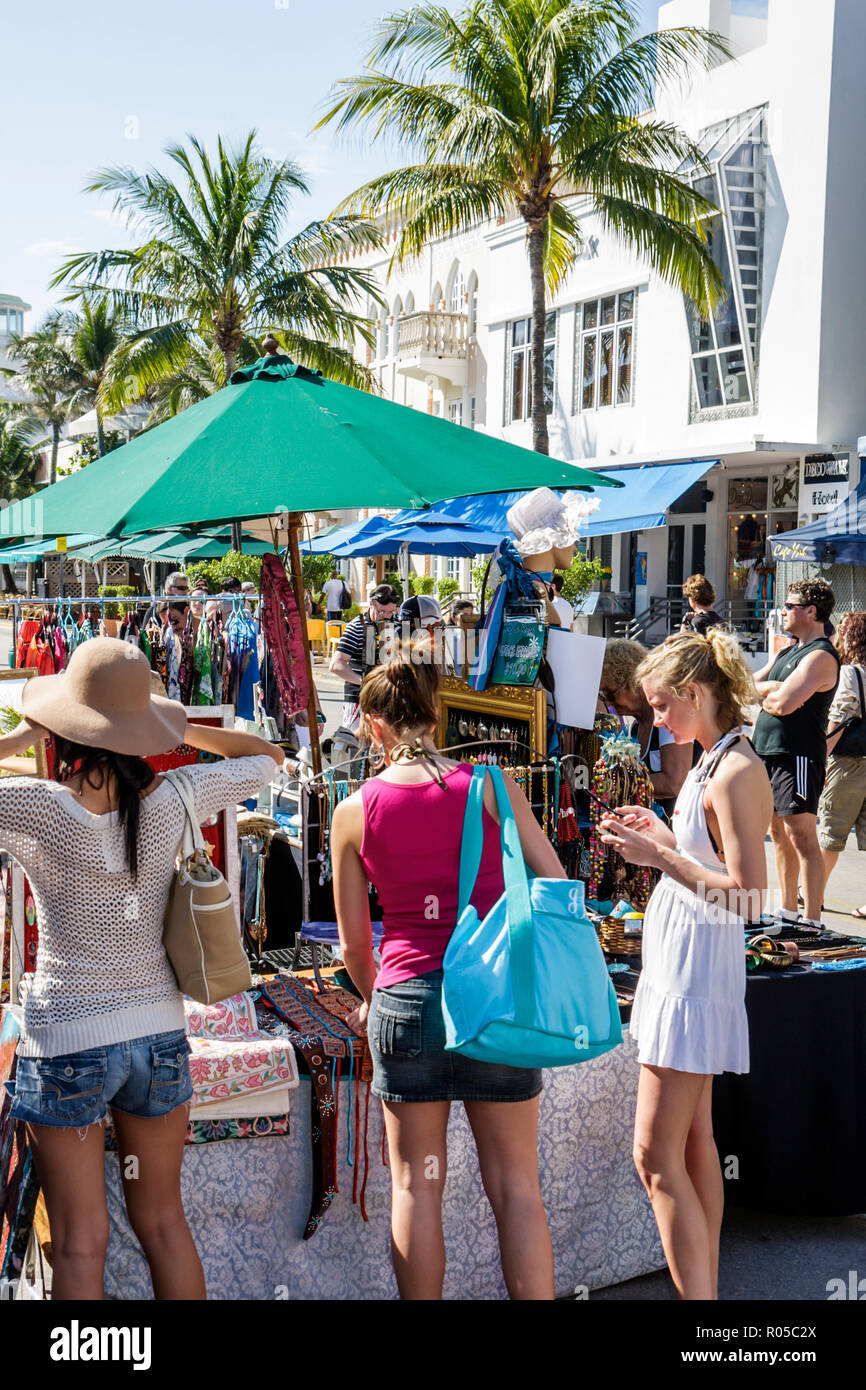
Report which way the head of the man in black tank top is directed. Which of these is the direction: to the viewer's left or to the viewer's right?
to the viewer's left

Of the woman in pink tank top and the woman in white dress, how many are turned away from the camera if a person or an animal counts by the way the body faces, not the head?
1

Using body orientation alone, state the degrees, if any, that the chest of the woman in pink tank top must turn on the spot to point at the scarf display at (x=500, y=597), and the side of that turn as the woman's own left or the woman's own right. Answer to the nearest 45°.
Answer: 0° — they already face it

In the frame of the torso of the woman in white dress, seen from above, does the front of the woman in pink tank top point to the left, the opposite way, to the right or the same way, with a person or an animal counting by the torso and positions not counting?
to the right

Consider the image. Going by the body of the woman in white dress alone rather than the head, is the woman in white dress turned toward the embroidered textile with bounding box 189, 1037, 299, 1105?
yes

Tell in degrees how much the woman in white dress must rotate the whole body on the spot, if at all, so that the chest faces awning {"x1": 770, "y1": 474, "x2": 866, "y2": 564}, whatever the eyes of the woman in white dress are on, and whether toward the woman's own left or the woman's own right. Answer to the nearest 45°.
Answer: approximately 90° to the woman's own right

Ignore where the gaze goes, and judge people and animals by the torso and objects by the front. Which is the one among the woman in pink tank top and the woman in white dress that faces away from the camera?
the woman in pink tank top

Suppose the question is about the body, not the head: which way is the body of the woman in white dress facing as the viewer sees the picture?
to the viewer's left

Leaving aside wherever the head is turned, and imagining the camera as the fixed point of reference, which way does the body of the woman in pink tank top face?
away from the camera
